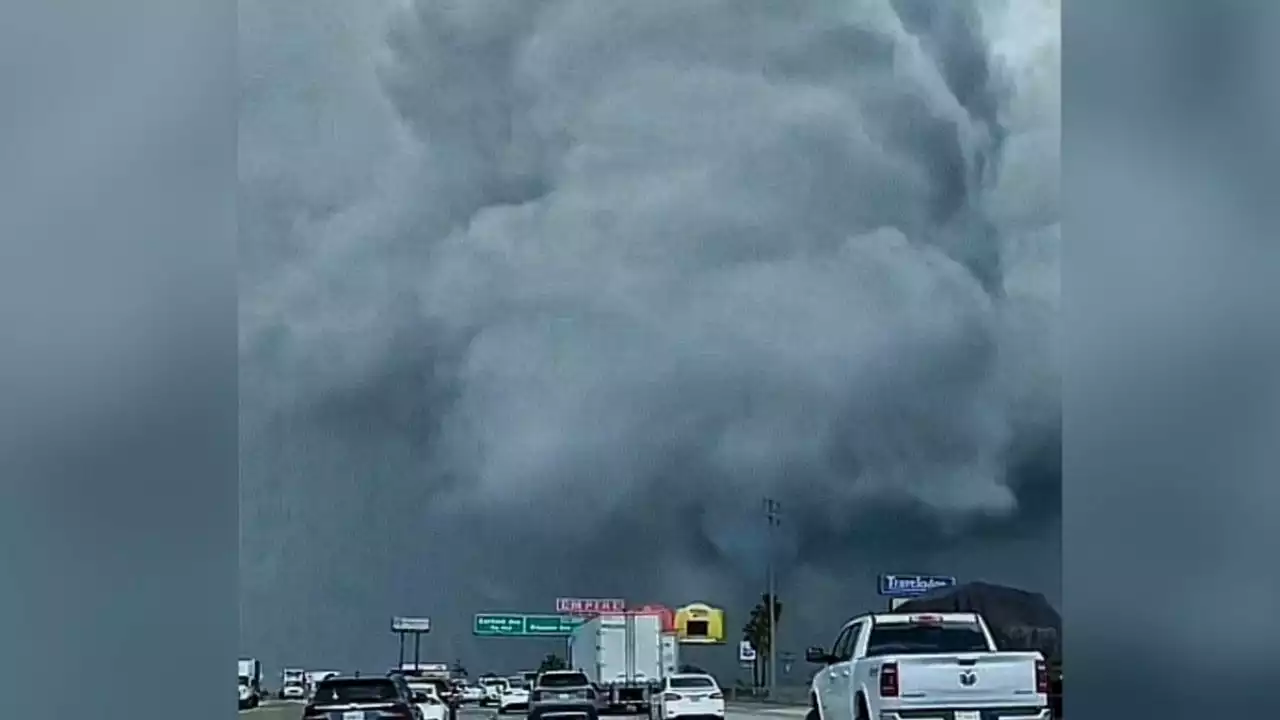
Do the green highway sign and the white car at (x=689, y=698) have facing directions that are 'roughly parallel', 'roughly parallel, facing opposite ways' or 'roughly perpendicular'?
roughly parallel, facing opposite ways

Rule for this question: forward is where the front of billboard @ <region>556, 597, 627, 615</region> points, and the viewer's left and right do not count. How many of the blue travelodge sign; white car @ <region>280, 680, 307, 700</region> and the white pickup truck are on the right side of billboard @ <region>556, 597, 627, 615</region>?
1

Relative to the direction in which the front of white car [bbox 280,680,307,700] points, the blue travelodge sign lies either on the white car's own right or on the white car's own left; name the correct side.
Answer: on the white car's own left

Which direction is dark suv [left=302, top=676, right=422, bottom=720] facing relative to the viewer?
away from the camera

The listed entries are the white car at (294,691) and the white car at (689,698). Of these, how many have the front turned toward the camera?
1

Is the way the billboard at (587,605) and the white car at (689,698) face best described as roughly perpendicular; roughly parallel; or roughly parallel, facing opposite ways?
roughly parallel, facing opposite ways

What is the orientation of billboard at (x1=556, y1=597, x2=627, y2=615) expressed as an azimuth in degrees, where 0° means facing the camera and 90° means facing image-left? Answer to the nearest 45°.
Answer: approximately 0°

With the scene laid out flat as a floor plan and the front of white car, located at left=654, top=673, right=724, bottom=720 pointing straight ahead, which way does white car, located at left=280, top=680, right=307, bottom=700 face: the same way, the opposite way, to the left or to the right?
the opposite way

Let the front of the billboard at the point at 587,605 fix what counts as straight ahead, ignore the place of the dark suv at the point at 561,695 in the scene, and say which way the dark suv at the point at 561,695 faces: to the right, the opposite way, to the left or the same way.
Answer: the opposite way

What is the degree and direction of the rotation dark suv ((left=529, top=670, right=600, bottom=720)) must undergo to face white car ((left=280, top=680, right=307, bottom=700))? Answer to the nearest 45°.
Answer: approximately 90° to its left

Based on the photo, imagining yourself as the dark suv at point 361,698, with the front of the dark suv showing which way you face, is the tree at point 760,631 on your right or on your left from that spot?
on your right

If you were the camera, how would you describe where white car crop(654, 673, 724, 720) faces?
facing away from the viewer

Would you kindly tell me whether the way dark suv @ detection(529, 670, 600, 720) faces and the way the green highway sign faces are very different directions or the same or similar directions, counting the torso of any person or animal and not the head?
very different directions

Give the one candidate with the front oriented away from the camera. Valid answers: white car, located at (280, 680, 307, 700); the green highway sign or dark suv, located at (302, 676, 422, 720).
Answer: the dark suv

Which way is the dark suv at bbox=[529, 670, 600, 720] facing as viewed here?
away from the camera
